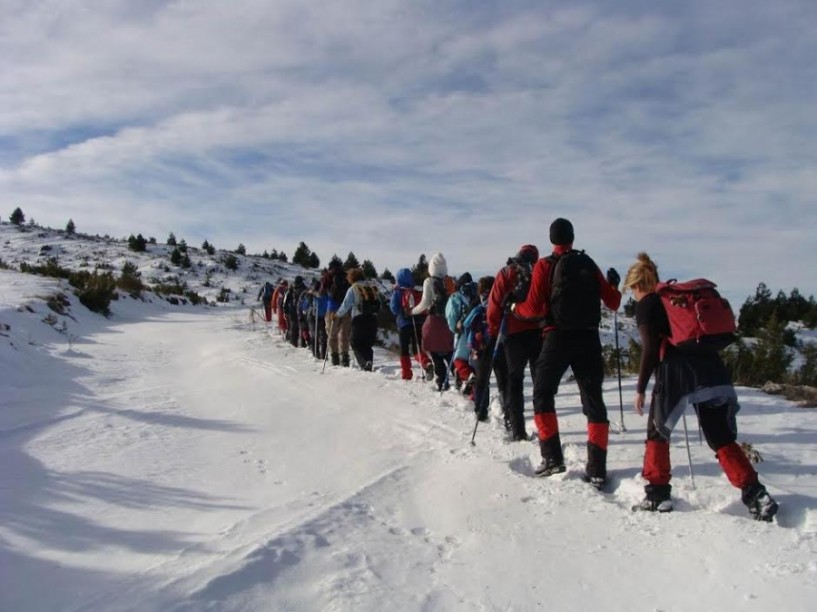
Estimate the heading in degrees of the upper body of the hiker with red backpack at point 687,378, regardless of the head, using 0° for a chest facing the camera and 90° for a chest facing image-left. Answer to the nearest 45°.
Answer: approximately 135°

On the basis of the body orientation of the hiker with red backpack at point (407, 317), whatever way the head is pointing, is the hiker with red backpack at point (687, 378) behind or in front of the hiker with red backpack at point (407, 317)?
behind

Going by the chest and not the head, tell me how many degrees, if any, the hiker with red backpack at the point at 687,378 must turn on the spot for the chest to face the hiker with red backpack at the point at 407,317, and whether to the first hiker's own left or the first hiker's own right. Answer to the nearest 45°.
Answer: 0° — they already face them

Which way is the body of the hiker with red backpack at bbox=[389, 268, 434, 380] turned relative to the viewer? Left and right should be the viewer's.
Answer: facing away from the viewer and to the left of the viewer

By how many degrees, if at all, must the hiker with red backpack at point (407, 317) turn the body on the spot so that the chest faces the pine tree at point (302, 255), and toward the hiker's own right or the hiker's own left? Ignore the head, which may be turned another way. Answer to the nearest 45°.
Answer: approximately 45° to the hiker's own right

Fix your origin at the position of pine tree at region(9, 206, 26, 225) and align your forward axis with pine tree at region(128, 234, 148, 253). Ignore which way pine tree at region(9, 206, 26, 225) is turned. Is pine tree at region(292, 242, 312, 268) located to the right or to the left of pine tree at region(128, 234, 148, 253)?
left

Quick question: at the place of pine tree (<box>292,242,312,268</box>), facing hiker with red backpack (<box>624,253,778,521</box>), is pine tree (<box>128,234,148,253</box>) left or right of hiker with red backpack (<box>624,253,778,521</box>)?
right

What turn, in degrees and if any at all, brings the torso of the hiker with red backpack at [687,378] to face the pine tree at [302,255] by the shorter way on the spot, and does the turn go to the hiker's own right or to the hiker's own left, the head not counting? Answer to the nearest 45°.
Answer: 0° — they already face it

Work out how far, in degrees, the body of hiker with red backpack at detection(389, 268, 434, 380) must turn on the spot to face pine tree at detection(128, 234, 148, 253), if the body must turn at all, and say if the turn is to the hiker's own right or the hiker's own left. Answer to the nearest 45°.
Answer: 0° — they already face it

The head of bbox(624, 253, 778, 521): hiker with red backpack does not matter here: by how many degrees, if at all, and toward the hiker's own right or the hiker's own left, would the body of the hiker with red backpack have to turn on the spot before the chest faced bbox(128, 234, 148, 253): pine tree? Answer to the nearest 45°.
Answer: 0° — they already face it
